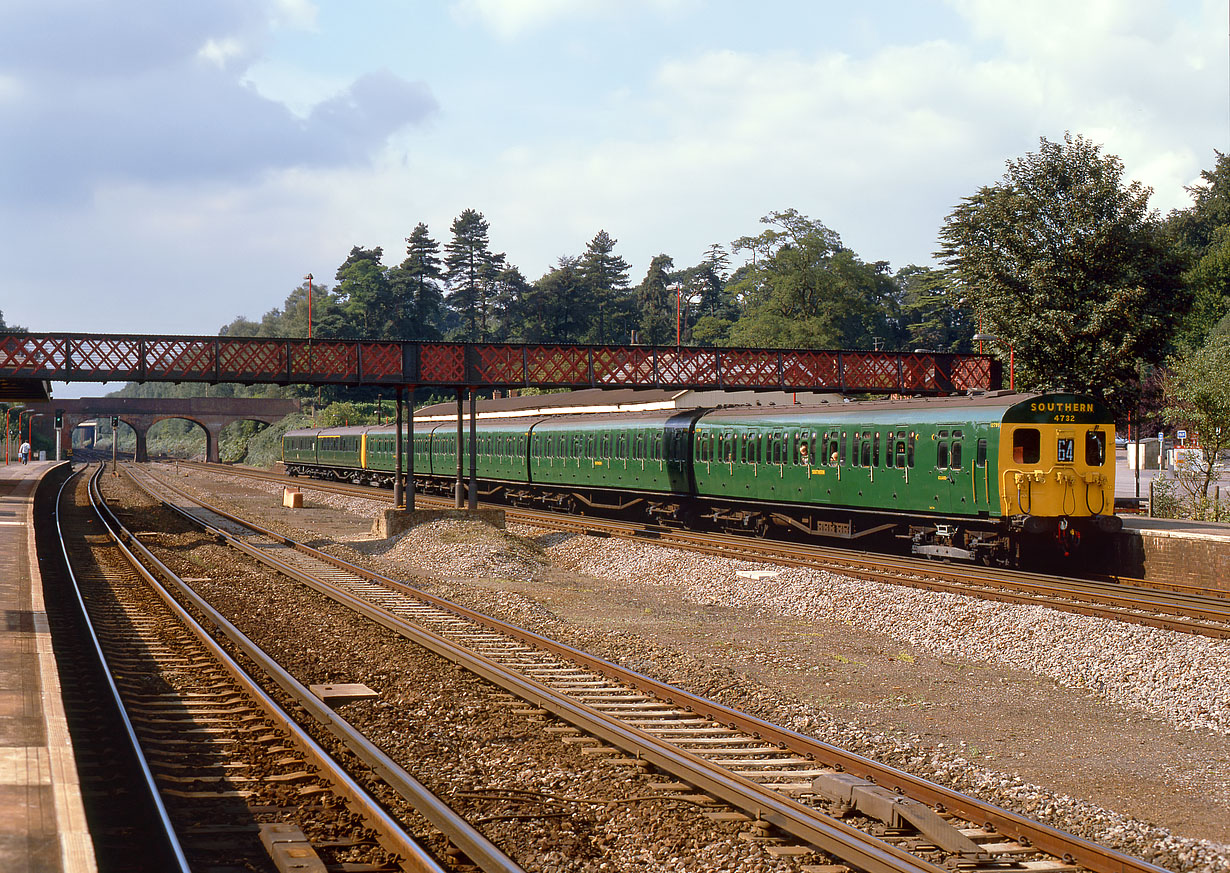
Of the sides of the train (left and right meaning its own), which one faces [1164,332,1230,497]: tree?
front

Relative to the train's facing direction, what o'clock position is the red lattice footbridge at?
The red lattice footbridge is roughly at 6 o'clock from the train.

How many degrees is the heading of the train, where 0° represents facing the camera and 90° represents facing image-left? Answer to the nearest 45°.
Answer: approximately 315°

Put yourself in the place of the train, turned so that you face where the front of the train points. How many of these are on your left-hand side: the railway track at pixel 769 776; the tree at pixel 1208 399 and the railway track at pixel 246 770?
1

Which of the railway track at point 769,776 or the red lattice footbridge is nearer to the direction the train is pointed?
the railway track

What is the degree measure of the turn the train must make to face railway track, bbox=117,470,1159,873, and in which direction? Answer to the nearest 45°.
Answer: approximately 45° to its right

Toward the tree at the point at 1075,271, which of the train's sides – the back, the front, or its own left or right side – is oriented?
left

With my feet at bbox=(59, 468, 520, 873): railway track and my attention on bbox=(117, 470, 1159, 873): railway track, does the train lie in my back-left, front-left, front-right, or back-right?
front-left
